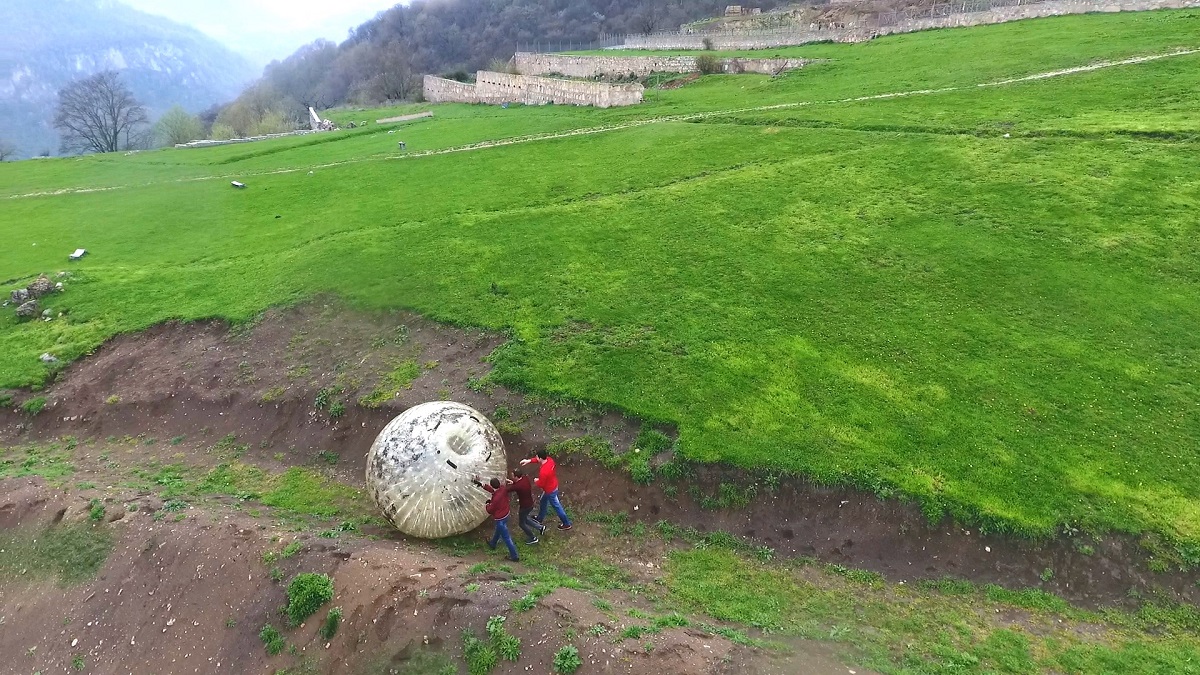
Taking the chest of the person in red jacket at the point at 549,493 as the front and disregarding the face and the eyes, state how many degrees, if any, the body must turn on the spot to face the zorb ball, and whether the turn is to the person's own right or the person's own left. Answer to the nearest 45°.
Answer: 0° — they already face it

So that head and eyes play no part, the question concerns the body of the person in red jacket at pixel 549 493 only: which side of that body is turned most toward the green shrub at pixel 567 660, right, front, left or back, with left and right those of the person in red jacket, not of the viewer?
left

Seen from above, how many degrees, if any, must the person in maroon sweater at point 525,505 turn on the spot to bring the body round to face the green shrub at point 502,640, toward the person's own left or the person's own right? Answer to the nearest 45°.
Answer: approximately 90° to the person's own left

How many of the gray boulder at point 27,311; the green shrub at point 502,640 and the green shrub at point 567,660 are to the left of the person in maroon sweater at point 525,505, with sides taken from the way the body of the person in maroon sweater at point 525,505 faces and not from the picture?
2

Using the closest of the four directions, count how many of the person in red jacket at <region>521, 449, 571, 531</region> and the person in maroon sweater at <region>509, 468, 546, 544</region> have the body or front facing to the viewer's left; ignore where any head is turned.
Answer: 2

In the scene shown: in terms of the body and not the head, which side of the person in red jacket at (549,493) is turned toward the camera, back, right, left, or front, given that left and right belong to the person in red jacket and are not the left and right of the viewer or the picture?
left

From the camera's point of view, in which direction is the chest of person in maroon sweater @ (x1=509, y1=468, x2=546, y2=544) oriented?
to the viewer's left

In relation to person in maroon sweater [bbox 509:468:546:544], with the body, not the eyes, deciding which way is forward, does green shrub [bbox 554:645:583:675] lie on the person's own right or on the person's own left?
on the person's own left
